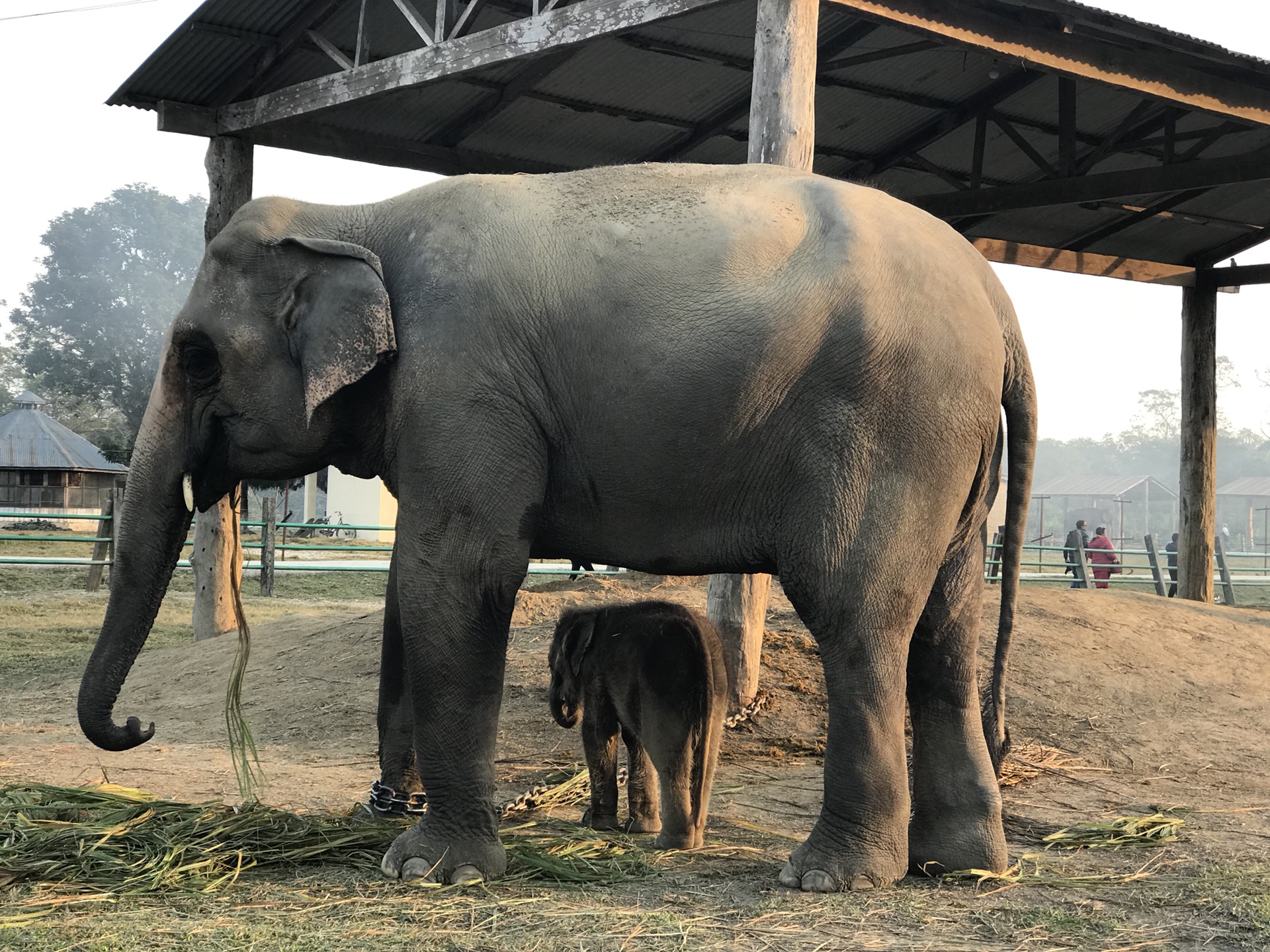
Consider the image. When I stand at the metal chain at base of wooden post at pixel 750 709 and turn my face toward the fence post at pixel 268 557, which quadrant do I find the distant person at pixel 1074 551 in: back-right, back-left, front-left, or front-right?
front-right

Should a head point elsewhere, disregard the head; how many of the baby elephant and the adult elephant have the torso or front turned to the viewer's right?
0

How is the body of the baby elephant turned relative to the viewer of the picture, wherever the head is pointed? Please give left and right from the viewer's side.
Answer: facing away from the viewer and to the left of the viewer

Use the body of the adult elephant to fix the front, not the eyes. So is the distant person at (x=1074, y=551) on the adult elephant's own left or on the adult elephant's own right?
on the adult elephant's own right

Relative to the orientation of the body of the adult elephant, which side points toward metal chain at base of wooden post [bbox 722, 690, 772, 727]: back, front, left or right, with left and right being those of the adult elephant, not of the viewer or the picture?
right

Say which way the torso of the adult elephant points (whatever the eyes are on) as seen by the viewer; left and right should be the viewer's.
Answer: facing to the left of the viewer

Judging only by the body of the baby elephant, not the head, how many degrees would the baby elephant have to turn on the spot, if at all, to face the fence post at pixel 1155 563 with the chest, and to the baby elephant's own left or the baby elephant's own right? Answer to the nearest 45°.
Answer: approximately 90° to the baby elephant's own right

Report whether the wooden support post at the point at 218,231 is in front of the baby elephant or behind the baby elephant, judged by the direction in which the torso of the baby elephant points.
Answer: in front

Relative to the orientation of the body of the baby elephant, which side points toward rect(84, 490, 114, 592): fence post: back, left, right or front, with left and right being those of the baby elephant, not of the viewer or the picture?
front

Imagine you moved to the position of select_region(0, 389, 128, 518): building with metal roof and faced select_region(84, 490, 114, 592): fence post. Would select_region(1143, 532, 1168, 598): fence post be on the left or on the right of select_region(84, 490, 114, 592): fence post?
left

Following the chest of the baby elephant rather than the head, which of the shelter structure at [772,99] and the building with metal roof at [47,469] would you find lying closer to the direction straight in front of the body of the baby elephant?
the building with metal roof

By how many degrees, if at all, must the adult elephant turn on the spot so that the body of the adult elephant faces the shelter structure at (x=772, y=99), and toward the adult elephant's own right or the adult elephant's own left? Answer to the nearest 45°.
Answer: approximately 90° to the adult elephant's own right

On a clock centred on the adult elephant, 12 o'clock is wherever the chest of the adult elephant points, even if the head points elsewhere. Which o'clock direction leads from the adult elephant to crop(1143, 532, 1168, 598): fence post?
The fence post is roughly at 4 o'clock from the adult elephant.

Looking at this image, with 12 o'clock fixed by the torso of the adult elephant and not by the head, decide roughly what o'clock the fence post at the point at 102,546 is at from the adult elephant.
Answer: The fence post is roughly at 2 o'clock from the adult elephant.
